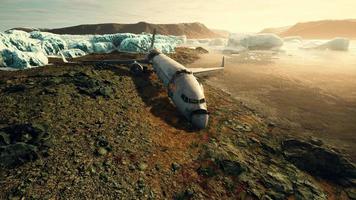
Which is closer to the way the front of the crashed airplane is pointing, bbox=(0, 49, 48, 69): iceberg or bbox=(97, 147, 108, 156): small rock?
the small rock

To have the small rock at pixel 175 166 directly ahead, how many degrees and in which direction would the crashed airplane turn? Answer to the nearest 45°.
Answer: approximately 45° to its right

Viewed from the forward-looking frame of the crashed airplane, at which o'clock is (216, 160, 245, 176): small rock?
The small rock is roughly at 1 o'clock from the crashed airplane.

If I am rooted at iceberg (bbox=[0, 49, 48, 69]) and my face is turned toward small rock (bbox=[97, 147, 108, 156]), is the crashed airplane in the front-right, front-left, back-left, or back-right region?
front-left

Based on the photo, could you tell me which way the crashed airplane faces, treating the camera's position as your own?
facing the viewer and to the right of the viewer

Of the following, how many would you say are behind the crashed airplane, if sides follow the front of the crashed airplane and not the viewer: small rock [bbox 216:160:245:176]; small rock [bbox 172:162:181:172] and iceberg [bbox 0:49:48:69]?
1

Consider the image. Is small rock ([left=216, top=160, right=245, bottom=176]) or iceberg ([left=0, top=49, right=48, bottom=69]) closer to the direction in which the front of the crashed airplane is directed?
the small rock

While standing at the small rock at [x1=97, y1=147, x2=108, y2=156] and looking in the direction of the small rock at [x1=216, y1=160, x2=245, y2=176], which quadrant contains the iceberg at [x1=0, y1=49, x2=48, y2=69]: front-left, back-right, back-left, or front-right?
back-left

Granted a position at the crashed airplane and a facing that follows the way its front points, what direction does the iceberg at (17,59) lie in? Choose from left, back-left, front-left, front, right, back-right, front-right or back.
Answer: back
